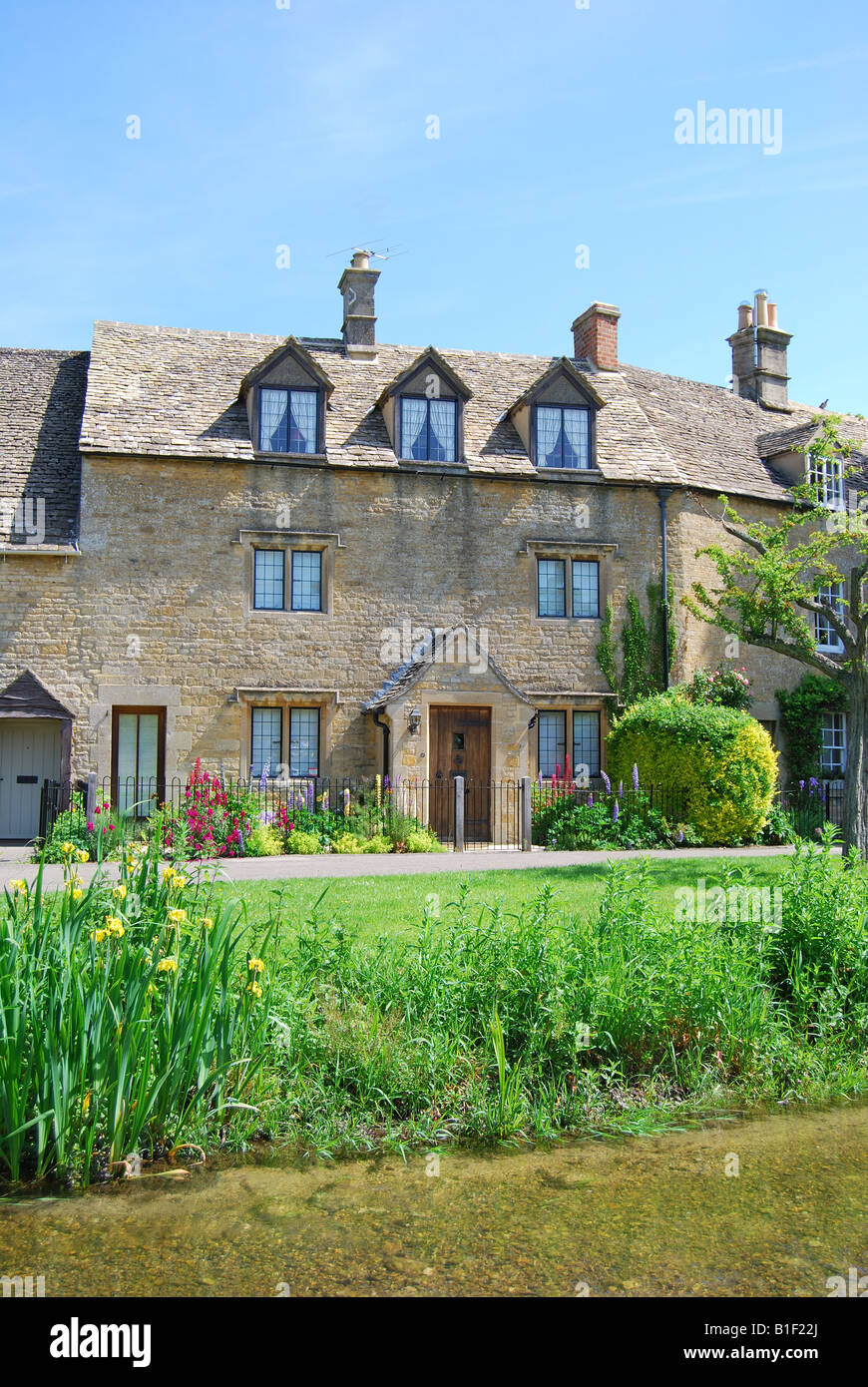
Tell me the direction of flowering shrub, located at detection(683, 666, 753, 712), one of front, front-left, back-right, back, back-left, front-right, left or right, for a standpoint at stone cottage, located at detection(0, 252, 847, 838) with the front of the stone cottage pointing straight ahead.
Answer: left

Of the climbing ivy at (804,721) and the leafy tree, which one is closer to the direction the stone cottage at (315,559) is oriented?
the leafy tree

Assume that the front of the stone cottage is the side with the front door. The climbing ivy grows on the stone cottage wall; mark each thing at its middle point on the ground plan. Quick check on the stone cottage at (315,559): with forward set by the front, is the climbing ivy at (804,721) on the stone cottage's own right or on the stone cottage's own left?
on the stone cottage's own left

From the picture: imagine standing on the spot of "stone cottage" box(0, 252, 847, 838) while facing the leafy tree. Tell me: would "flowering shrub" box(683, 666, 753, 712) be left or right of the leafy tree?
left

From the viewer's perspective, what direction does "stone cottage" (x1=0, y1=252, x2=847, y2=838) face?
toward the camera

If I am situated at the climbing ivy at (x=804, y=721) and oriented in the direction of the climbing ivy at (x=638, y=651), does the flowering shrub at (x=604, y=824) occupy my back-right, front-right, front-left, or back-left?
front-left

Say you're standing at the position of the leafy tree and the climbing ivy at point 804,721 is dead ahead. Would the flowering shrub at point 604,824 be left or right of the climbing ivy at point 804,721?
left

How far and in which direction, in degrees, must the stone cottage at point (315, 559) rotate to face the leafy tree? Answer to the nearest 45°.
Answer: approximately 45° to its left

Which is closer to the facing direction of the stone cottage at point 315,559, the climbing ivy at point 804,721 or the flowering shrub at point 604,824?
the flowering shrub
